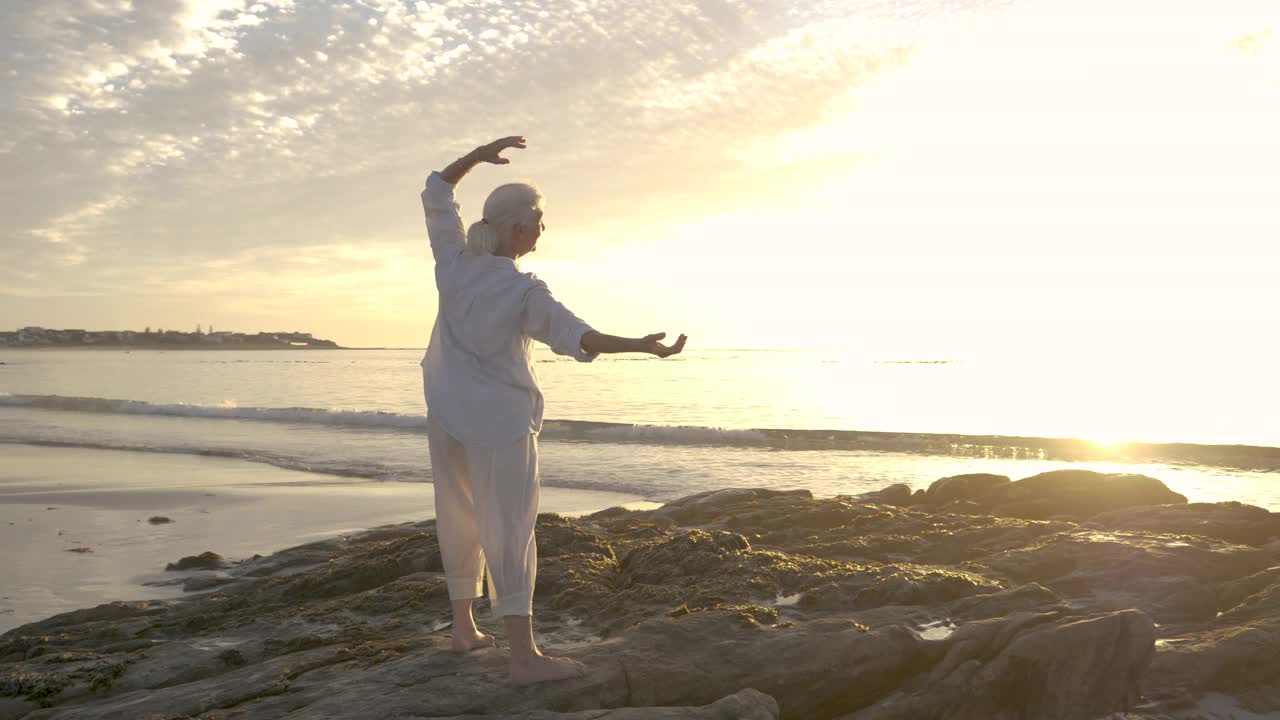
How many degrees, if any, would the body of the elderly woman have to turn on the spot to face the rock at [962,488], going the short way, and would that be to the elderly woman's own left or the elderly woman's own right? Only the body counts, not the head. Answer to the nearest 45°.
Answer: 0° — they already face it

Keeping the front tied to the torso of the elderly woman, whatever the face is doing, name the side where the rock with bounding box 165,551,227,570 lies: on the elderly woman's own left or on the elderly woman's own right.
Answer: on the elderly woman's own left

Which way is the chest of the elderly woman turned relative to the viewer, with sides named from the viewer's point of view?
facing away from the viewer and to the right of the viewer
